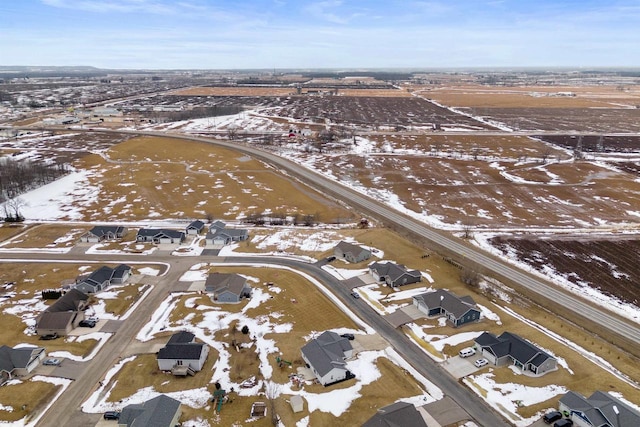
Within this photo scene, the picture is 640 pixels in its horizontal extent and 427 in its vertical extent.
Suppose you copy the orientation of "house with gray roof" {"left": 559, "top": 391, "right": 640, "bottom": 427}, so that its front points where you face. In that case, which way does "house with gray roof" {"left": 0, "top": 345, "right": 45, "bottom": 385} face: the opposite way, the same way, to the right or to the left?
the opposite way

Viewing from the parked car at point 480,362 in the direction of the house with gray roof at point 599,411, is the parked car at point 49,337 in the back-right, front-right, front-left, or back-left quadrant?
back-right

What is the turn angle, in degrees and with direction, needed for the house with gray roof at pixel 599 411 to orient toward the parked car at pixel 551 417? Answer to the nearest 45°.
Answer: approximately 45° to its right

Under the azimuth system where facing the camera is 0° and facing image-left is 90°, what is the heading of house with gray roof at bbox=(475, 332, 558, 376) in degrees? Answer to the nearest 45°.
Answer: approximately 45°

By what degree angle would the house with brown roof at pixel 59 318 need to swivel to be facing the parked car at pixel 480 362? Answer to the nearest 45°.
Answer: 0° — it already faces it

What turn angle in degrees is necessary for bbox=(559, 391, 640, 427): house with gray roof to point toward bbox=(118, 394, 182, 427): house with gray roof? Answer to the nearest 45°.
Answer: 0° — it already faces it
